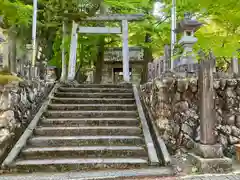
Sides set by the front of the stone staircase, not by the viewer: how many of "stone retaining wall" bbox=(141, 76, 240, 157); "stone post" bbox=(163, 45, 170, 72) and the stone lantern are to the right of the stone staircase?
0

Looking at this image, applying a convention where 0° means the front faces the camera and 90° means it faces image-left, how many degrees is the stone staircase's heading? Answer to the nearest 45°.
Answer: approximately 0°

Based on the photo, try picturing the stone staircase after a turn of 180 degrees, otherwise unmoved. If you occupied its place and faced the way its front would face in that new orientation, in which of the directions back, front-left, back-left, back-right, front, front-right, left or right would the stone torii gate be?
front

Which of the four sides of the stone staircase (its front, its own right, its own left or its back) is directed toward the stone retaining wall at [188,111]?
left

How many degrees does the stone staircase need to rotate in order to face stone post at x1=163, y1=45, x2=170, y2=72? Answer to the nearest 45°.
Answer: approximately 135° to its left

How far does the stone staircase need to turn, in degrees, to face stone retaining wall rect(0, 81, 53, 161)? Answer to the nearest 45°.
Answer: approximately 90° to its right

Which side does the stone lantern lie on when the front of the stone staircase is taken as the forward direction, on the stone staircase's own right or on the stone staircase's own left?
on the stone staircase's own left
